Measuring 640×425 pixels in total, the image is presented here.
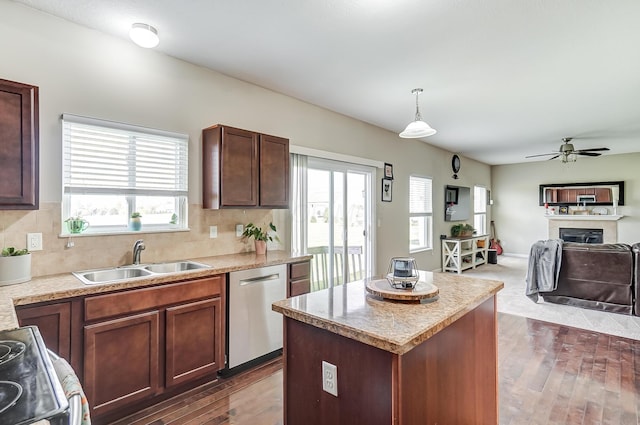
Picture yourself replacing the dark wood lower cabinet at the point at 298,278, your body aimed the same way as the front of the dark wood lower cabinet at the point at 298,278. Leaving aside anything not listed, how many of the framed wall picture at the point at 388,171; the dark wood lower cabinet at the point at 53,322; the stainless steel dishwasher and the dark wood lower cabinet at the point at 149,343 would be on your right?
3

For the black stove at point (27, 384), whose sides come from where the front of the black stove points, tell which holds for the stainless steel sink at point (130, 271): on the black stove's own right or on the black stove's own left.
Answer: on the black stove's own left

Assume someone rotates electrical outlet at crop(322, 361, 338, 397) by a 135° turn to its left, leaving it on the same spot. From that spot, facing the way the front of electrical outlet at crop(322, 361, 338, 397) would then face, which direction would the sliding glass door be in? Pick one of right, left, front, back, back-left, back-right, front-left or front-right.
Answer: left

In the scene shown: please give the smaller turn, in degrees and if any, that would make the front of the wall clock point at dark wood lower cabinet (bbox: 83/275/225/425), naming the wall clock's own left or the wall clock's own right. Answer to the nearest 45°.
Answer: approximately 45° to the wall clock's own right

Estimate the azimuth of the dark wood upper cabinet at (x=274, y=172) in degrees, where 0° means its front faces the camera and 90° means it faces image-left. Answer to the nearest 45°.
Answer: approximately 315°

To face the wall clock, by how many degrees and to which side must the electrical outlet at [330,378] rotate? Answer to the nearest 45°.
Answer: approximately 180°

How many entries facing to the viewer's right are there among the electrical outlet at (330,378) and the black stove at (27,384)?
1

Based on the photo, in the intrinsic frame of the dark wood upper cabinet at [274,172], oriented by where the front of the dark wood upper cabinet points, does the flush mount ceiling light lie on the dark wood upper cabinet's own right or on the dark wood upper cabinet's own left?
on the dark wood upper cabinet's own right

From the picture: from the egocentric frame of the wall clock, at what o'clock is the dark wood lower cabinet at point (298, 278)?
The dark wood lower cabinet is roughly at 2 o'clock from the wall clock.

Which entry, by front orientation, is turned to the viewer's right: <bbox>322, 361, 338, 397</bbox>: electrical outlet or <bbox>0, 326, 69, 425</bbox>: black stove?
the black stove

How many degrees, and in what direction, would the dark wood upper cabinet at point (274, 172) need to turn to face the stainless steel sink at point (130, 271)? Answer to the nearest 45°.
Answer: approximately 90° to its right

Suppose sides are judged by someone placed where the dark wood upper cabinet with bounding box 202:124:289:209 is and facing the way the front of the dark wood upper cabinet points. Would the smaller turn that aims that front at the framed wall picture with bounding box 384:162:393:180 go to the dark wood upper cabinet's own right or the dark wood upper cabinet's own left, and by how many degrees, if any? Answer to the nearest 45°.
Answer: approximately 90° to the dark wood upper cabinet's own left
